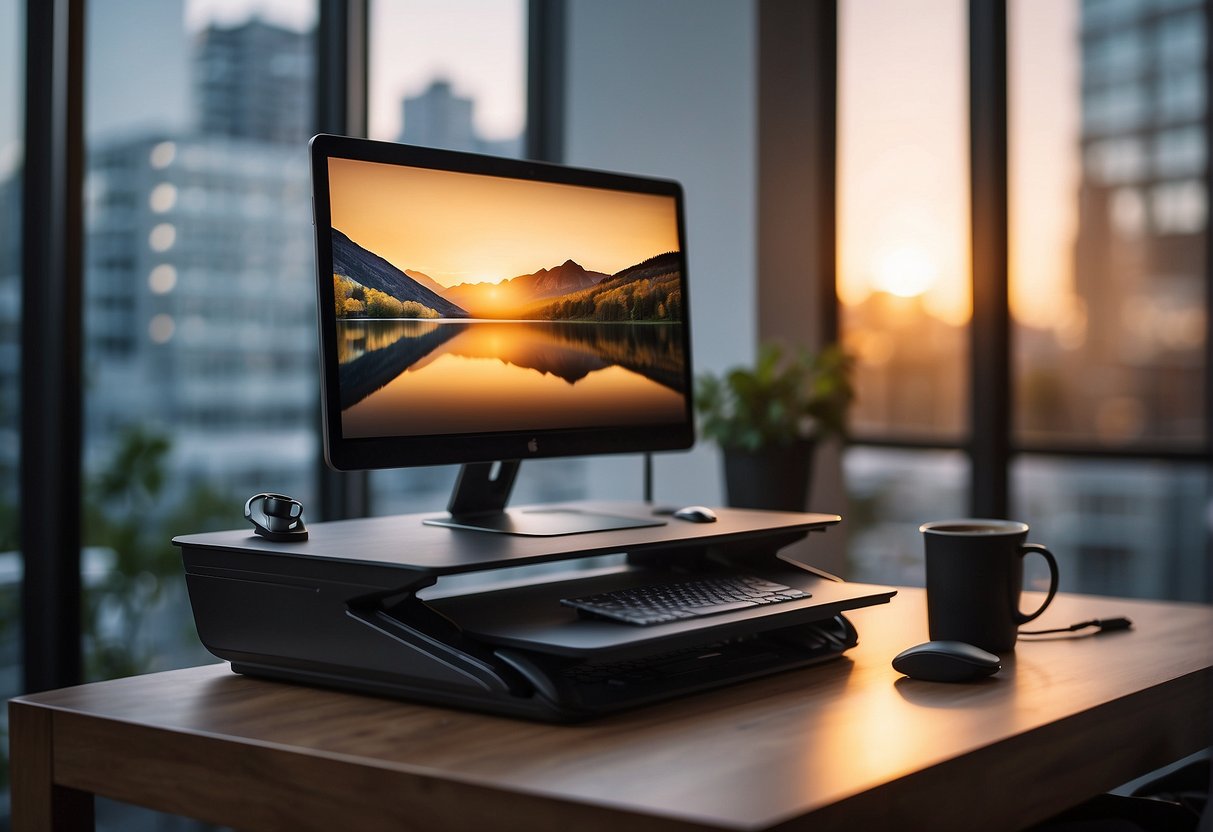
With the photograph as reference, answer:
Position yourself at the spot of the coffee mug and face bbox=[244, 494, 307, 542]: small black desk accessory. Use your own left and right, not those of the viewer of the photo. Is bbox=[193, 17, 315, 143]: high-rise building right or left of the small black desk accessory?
right

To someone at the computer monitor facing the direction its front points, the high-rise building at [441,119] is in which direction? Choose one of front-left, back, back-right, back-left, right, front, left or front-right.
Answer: back-left

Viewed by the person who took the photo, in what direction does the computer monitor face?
facing the viewer and to the right of the viewer

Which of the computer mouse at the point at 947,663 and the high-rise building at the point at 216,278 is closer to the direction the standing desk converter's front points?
the computer mouse

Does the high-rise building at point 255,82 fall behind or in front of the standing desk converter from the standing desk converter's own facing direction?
behind

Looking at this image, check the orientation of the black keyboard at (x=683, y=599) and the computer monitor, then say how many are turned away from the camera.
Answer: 0

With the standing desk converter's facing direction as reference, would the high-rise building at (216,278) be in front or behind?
behind

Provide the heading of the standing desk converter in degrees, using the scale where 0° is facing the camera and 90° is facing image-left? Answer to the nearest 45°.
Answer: approximately 315°
